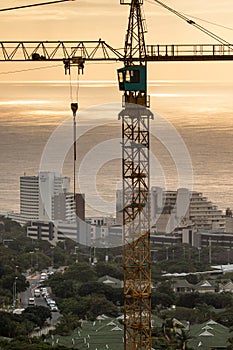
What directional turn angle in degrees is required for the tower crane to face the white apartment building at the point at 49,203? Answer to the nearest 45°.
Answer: approximately 90° to its right

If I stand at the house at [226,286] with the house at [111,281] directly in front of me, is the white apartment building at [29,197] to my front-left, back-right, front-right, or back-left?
front-right

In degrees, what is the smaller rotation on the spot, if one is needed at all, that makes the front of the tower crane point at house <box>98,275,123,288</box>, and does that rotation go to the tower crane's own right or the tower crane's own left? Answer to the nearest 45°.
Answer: approximately 90° to the tower crane's own right

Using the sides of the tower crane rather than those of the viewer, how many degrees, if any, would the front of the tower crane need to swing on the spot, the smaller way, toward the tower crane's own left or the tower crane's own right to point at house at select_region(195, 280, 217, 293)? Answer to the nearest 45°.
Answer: approximately 90° to the tower crane's own right

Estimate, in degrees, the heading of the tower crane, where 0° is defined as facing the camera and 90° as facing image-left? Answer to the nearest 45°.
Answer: approximately 90°

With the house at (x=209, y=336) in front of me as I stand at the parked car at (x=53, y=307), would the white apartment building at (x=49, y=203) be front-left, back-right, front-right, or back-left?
back-left

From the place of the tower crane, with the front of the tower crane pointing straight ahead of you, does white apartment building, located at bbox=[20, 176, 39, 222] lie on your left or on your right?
on your right
